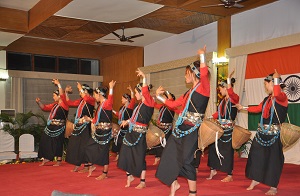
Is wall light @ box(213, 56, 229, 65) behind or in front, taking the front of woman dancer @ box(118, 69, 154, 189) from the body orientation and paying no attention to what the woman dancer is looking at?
behind

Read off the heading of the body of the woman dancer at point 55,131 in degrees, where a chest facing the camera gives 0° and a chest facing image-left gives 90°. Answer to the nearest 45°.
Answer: approximately 45°

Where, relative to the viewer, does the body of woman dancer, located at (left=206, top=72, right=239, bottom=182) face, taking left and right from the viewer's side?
facing the viewer and to the left of the viewer

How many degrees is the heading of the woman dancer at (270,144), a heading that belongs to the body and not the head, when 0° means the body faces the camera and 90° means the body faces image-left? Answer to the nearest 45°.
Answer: approximately 45°

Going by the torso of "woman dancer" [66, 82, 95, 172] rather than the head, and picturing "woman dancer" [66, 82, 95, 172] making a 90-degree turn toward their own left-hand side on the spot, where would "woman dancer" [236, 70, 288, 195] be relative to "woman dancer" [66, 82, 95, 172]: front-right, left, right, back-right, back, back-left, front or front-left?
front

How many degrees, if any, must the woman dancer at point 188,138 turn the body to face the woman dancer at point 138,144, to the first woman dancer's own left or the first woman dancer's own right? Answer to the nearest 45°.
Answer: approximately 90° to the first woman dancer's own right

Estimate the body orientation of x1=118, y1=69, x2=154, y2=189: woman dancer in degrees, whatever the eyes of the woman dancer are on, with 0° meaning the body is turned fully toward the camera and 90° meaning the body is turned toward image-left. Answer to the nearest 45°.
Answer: approximately 45°

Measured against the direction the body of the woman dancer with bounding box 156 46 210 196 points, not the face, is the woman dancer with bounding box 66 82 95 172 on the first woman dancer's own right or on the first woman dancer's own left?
on the first woman dancer's own right

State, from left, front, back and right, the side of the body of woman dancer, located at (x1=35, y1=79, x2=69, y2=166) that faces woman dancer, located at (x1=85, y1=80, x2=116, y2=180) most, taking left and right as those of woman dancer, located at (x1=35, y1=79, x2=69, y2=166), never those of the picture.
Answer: left
